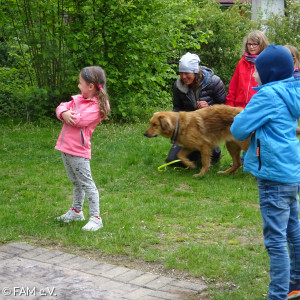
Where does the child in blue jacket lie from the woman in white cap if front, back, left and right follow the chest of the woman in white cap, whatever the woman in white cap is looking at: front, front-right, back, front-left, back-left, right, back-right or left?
front-left

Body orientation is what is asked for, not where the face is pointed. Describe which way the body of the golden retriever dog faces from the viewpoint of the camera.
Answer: to the viewer's left

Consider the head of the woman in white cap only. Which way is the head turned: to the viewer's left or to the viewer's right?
to the viewer's left

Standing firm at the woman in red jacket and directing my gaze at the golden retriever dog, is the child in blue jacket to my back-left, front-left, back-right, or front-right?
front-left

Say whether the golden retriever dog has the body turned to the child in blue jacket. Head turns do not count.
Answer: no

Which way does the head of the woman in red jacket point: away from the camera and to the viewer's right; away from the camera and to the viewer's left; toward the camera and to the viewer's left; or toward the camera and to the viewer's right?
toward the camera and to the viewer's left

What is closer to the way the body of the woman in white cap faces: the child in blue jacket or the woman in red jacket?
the child in blue jacket

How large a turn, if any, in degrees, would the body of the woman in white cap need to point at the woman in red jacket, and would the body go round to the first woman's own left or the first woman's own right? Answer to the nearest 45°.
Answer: approximately 135° to the first woman's own left

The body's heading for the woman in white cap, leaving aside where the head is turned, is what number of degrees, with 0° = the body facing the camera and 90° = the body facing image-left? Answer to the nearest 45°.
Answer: approximately 45°
